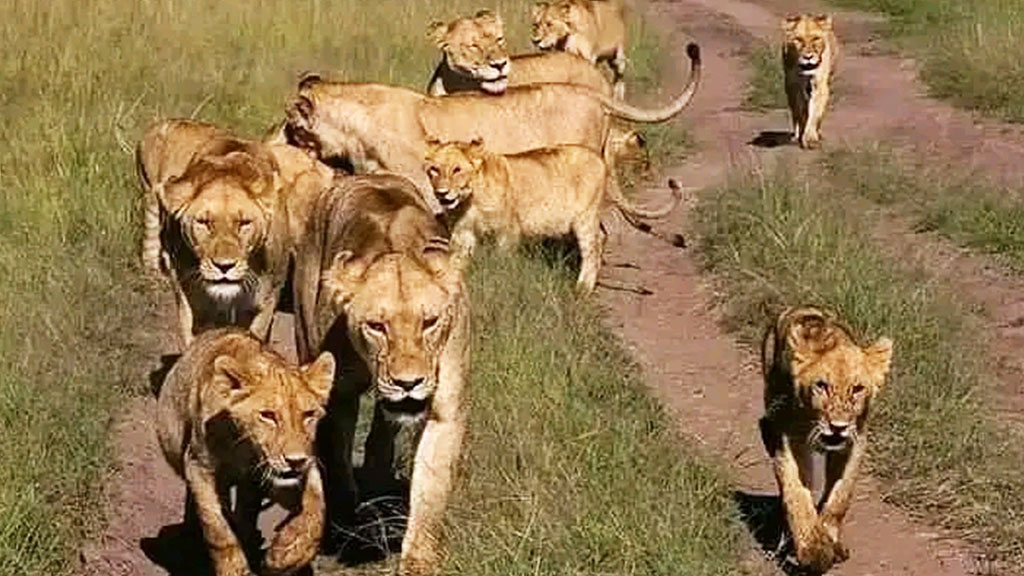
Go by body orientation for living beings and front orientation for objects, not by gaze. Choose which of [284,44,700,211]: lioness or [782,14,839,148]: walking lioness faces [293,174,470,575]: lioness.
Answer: the walking lioness

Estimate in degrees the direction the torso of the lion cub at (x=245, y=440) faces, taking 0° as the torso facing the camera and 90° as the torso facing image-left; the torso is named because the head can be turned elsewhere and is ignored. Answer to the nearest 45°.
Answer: approximately 315°

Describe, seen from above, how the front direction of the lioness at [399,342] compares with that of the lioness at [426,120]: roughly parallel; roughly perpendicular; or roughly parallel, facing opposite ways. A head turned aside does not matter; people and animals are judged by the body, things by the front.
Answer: roughly perpendicular

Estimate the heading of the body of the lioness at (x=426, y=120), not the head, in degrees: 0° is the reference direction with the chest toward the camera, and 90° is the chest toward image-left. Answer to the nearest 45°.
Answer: approximately 90°

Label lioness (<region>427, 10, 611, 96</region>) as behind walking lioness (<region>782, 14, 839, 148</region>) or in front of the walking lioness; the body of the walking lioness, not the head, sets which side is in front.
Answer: in front

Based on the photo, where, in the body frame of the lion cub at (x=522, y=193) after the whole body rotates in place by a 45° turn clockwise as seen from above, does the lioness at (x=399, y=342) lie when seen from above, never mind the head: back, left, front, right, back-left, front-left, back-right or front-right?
back-left

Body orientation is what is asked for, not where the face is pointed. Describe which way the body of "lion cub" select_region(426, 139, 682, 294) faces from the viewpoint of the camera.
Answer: to the viewer's left
